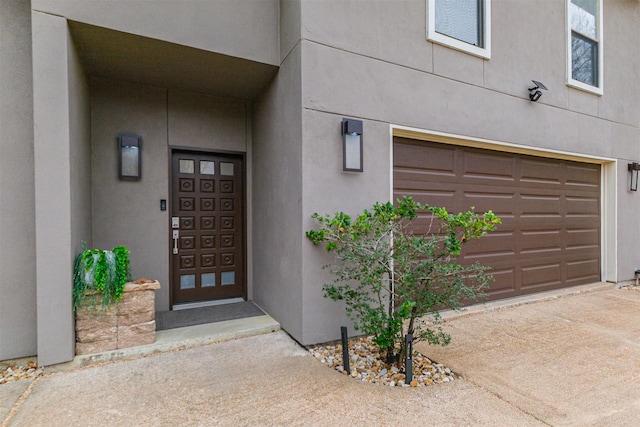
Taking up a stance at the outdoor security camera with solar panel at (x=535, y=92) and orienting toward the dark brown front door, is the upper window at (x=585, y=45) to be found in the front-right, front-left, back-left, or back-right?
back-right

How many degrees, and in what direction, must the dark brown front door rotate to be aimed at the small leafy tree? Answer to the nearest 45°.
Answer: approximately 45° to its left

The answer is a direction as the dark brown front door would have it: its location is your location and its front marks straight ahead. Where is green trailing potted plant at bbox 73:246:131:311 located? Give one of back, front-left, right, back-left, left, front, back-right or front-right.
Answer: front-right

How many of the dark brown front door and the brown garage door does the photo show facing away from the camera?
0

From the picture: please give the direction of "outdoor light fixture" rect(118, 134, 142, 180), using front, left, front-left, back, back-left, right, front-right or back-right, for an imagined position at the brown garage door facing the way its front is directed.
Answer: right

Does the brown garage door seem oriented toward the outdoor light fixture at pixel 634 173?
no

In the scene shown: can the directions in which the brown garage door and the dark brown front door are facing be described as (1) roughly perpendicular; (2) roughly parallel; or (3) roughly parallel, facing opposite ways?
roughly parallel

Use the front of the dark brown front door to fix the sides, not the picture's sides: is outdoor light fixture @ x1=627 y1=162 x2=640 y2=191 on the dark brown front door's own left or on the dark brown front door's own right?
on the dark brown front door's own left

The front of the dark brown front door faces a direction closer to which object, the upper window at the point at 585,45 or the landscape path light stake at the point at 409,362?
the landscape path light stake

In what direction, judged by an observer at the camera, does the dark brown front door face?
facing the viewer

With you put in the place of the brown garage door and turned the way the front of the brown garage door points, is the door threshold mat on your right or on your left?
on your right

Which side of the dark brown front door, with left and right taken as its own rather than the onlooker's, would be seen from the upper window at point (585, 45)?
left

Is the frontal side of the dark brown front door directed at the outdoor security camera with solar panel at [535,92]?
no

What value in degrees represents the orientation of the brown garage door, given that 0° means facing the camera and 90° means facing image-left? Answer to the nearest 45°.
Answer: approximately 315°

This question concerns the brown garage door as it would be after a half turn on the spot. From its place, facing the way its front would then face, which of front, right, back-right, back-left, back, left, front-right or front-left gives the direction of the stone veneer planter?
left

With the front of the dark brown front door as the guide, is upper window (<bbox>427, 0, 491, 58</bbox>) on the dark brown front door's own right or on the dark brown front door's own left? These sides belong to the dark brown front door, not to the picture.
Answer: on the dark brown front door's own left

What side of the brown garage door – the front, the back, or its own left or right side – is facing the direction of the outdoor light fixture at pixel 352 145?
right
